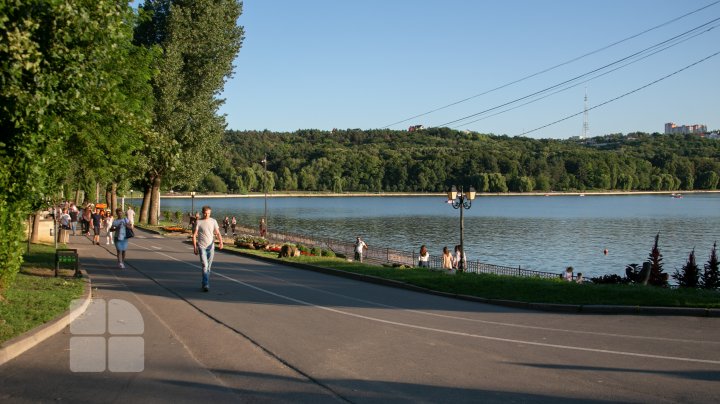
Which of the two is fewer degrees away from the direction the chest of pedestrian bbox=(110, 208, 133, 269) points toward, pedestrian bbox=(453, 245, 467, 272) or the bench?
the bench

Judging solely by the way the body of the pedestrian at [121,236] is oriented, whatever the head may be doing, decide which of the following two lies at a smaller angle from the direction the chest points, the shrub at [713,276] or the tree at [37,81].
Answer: the tree

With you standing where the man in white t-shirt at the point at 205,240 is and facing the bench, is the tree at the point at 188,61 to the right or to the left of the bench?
right

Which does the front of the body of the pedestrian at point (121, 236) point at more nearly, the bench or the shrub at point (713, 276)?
the bench

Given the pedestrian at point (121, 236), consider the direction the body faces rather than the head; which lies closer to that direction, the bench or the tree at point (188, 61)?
the bench

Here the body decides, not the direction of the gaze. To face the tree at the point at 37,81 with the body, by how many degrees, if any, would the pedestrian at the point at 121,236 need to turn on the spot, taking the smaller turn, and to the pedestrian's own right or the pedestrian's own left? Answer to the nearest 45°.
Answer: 0° — they already face it

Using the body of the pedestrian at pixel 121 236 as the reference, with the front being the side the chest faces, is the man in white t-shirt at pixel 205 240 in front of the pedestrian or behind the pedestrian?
in front

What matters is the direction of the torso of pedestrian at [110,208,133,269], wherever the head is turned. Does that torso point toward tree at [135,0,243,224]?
no

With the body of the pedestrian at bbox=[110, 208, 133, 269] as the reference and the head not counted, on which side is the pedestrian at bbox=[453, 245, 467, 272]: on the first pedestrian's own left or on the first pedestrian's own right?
on the first pedestrian's own left
